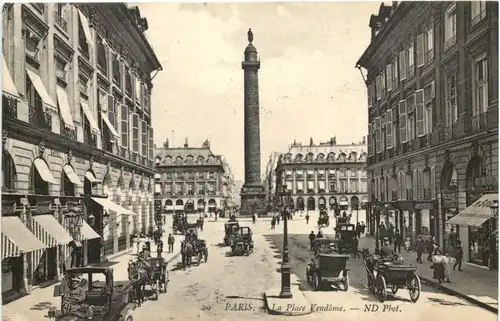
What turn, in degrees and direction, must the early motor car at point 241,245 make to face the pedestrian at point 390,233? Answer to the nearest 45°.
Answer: approximately 90° to its left

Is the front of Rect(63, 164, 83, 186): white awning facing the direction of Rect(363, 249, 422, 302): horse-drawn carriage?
yes

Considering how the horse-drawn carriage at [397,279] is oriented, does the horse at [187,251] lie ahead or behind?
ahead

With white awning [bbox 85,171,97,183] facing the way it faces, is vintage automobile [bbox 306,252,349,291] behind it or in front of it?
in front

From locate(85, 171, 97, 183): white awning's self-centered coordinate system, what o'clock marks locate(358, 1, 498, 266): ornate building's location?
The ornate building is roughly at 11 o'clock from the white awning.

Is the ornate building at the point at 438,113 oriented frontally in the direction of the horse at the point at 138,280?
yes

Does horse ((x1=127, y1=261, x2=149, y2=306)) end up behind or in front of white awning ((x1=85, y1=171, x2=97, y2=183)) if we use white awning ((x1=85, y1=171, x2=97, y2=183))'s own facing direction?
in front

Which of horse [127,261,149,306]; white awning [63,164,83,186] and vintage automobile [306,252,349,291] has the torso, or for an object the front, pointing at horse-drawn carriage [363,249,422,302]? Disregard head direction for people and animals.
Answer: the white awning

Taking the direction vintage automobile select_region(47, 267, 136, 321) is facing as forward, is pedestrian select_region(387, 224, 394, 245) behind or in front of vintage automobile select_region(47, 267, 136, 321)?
behind

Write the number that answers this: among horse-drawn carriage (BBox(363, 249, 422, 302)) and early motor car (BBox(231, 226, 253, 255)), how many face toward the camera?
1
